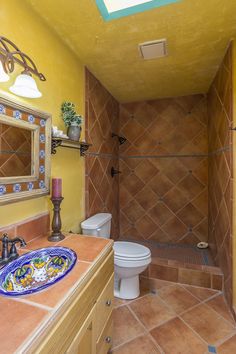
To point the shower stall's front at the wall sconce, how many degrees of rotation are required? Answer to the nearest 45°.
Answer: approximately 45° to its right

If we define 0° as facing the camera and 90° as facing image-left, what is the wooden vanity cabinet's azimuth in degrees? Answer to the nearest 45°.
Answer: approximately 270°

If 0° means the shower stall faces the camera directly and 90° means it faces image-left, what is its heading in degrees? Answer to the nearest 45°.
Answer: approximately 0°

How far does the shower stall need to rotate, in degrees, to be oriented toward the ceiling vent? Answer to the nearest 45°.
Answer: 0° — it already faces it
